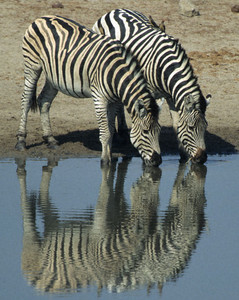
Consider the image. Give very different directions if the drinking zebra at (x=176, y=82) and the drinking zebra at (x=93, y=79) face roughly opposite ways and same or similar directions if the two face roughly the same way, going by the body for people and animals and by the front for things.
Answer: same or similar directions

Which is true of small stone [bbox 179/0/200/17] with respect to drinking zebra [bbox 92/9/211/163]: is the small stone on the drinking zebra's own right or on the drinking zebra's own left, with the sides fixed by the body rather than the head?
on the drinking zebra's own left

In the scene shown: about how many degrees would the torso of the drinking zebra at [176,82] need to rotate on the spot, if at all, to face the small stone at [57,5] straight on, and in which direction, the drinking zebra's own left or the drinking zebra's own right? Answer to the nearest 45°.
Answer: approximately 135° to the drinking zebra's own left

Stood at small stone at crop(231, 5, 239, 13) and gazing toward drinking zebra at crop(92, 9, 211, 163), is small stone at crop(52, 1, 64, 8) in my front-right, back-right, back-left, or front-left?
front-right

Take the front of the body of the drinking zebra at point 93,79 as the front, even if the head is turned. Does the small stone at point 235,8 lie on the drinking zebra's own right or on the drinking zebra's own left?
on the drinking zebra's own left

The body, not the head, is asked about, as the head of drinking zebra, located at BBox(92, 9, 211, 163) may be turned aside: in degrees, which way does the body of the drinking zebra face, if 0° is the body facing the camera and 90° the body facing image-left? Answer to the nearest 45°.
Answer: approximately 315°

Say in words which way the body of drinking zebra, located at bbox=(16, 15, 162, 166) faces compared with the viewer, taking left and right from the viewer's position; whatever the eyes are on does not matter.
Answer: facing the viewer and to the right of the viewer

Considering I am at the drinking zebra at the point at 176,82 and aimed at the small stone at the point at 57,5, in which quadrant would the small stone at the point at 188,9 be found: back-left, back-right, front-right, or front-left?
front-right

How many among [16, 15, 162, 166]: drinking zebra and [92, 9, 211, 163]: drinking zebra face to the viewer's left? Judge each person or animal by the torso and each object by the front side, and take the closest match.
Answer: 0

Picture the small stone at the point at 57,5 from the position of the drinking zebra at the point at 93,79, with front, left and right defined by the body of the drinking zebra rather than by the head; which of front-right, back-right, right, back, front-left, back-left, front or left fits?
back-left

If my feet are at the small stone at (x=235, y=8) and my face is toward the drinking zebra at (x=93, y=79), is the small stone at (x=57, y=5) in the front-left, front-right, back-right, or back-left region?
front-right

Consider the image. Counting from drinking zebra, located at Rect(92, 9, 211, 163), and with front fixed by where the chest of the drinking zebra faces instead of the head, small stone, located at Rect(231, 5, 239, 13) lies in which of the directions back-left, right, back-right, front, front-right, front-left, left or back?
back-left

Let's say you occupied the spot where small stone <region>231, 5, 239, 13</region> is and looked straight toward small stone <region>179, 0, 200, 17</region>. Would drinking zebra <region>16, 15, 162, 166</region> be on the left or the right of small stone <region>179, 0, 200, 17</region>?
left
